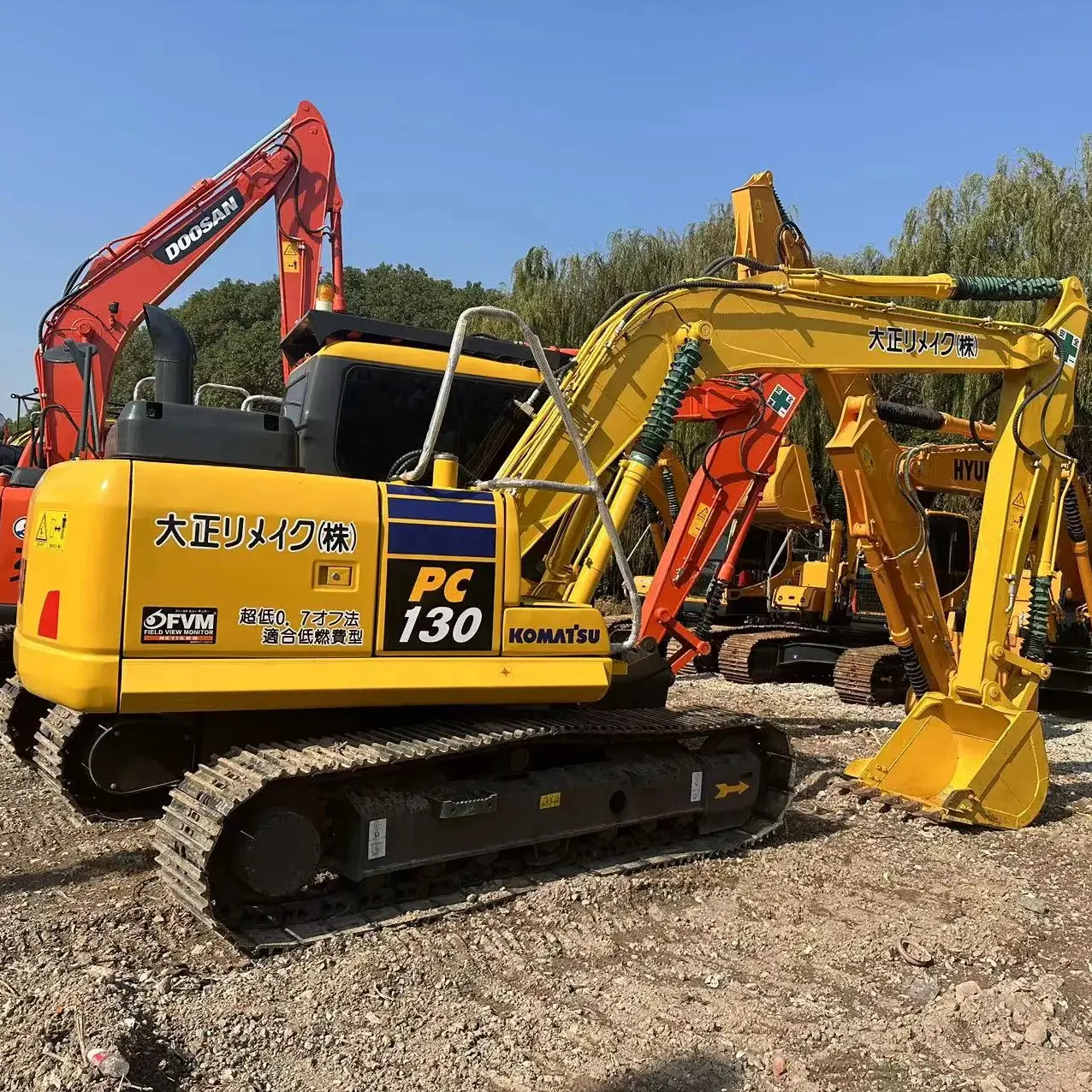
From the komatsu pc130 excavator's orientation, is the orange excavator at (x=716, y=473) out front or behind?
out front

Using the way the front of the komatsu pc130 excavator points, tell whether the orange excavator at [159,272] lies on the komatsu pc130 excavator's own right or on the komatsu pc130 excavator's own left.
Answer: on the komatsu pc130 excavator's own left

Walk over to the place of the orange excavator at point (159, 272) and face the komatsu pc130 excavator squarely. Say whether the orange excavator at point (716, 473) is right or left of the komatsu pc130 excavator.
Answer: left

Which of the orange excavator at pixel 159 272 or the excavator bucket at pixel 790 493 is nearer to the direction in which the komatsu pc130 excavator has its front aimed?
the excavator bucket

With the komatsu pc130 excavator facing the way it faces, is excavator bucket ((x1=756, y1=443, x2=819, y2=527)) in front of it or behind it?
in front

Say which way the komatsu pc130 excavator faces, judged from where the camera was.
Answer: facing away from the viewer and to the right of the viewer
